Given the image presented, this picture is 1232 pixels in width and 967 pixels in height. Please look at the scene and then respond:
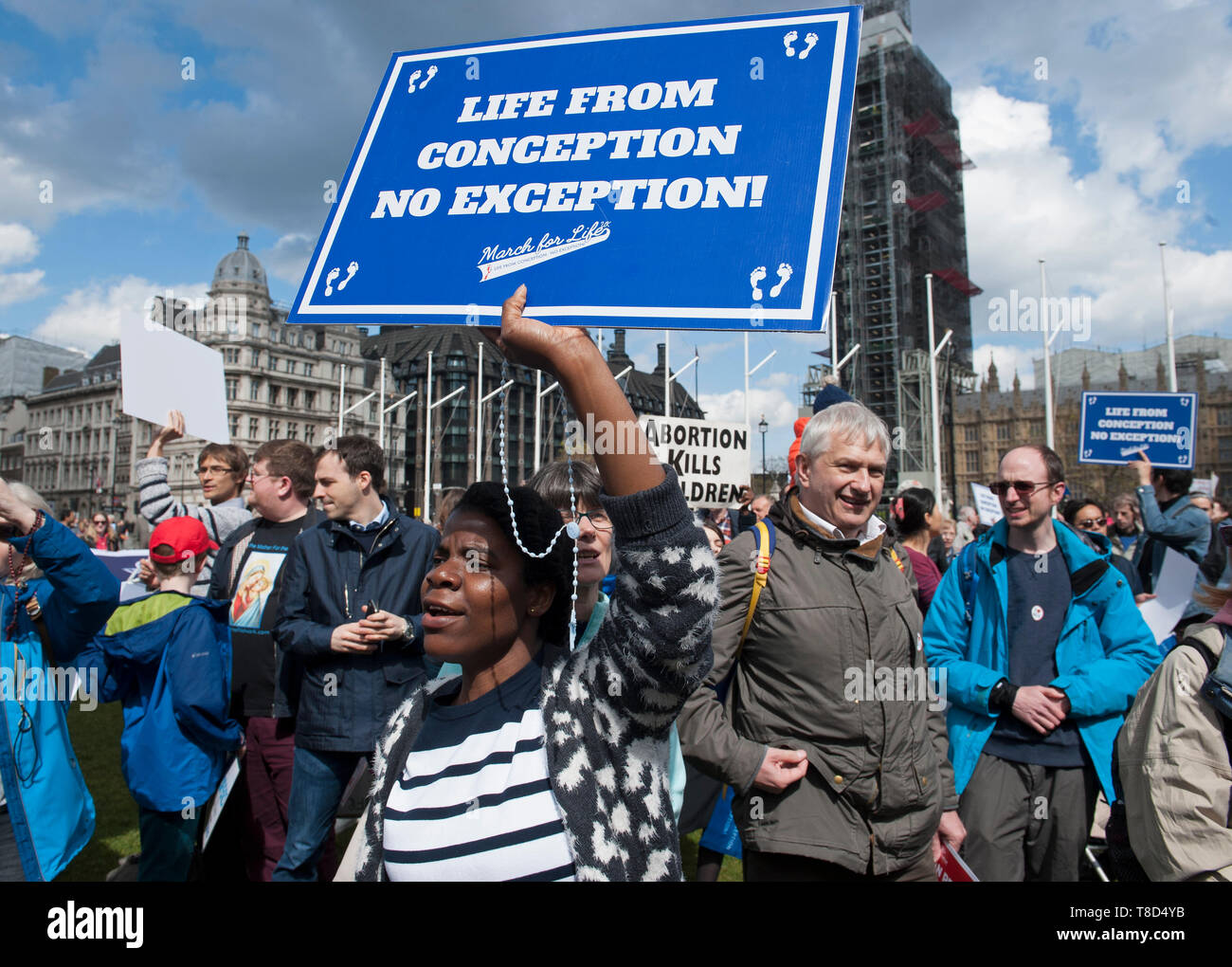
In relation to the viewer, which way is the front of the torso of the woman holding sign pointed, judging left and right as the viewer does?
facing the viewer and to the left of the viewer

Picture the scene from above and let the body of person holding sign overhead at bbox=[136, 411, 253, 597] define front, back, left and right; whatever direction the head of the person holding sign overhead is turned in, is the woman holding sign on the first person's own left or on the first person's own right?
on the first person's own left

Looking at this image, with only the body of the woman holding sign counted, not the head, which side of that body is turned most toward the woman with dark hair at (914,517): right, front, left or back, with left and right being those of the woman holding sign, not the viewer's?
back

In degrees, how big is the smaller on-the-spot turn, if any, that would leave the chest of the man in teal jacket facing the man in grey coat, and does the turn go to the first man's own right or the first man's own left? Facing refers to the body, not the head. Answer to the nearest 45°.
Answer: approximately 45° to the first man's own right

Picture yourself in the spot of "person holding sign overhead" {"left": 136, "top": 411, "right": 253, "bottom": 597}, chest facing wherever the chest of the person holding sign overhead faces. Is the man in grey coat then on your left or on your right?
on your left

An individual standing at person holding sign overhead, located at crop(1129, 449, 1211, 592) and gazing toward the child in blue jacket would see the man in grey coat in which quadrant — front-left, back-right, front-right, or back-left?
front-left

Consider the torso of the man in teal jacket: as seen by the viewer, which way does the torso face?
toward the camera
